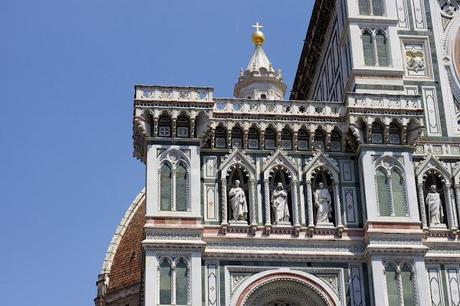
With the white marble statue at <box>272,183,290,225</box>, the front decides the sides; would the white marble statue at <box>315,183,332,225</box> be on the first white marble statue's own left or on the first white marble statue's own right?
on the first white marble statue's own left

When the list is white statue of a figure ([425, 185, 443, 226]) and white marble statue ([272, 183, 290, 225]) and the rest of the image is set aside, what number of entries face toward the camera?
2

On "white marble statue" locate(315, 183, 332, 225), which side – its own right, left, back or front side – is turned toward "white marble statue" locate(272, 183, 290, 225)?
right

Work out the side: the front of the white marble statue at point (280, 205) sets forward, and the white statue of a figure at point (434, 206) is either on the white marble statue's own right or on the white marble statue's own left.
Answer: on the white marble statue's own left

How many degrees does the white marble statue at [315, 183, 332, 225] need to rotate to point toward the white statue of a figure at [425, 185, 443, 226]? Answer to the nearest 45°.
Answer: approximately 90° to its left

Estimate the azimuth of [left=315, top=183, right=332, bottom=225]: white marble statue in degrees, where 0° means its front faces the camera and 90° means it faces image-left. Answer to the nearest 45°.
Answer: approximately 0°

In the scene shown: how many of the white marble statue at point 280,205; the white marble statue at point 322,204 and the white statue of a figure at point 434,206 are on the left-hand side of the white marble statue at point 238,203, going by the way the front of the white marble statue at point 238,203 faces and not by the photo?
3
